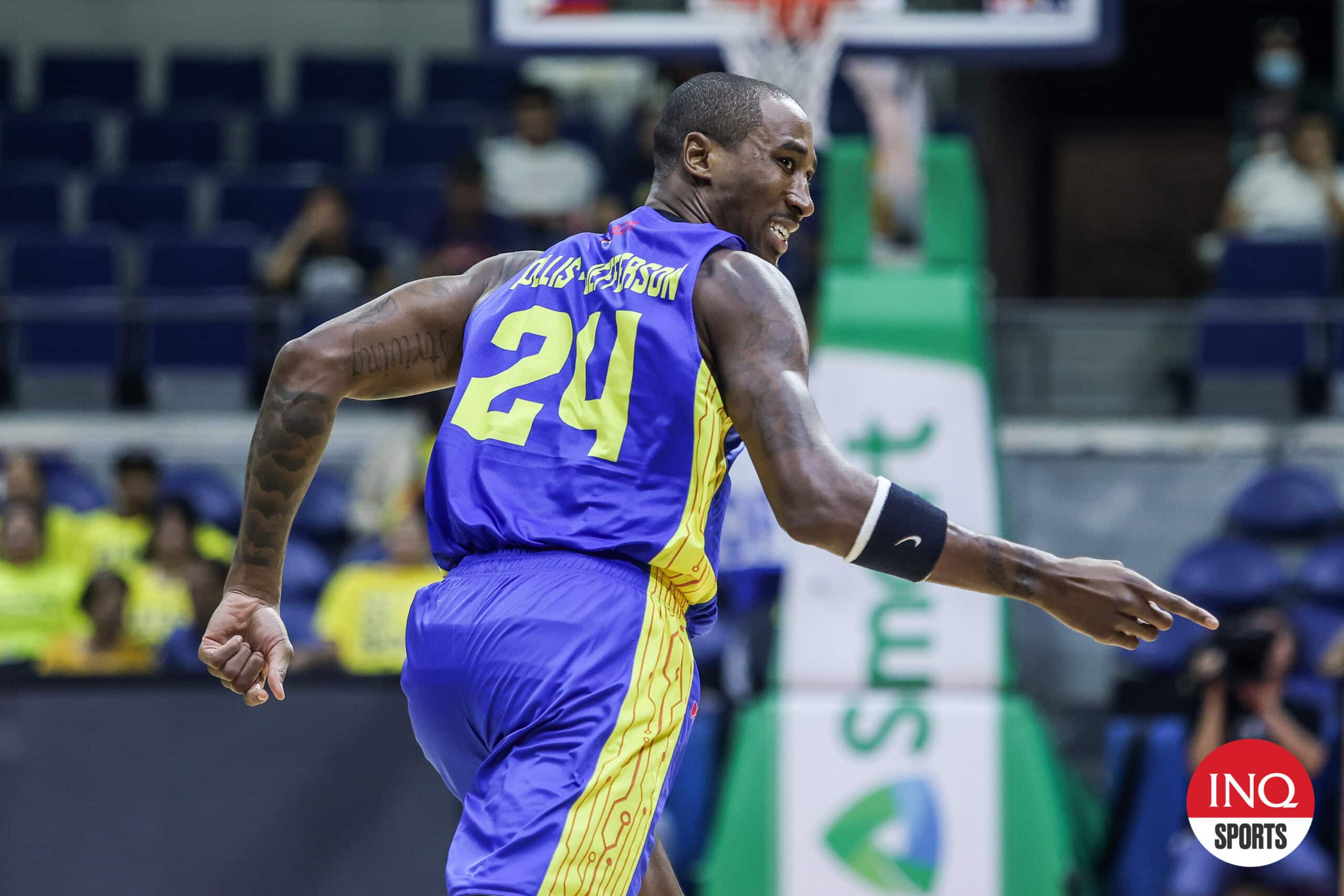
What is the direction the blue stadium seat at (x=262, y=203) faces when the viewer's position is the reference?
facing the viewer

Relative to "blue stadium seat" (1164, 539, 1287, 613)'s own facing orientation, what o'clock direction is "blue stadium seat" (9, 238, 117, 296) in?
"blue stadium seat" (9, 238, 117, 296) is roughly at 3 o'clock from "blue stadium seat" (1164, 539, 1287, 613).

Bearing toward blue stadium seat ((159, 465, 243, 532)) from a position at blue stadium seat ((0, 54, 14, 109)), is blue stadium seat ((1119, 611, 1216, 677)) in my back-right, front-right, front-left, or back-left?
front-left

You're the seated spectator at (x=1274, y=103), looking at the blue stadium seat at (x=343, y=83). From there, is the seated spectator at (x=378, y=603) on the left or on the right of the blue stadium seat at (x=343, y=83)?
left

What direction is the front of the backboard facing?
toward the camera

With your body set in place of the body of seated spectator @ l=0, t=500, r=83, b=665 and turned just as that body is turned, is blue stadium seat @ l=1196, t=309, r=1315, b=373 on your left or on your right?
on your left

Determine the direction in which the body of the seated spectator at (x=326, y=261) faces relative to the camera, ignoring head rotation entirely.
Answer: toward the camera

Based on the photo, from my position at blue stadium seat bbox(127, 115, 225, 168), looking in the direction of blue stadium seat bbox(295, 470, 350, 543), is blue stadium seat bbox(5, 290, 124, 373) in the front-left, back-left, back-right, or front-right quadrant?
front-right

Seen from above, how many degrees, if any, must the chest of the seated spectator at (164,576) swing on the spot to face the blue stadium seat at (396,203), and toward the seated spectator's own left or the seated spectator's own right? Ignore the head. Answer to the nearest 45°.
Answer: approximately 135° to the seated spectator's own left

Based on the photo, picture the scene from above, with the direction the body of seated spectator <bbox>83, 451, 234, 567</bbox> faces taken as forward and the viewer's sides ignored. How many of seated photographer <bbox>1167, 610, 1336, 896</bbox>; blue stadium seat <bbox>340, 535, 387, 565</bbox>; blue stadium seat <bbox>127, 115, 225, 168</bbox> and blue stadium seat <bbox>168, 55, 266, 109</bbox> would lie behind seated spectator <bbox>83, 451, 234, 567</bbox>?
2

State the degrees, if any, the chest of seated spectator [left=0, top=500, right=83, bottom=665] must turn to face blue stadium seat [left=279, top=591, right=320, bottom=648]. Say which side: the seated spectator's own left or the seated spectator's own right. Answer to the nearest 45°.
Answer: approximately 45° to the seated spectator's own left

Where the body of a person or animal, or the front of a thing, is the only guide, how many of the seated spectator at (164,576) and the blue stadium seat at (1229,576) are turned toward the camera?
2

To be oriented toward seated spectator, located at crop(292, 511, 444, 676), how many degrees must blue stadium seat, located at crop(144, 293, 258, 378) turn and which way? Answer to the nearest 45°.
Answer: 0° — it already faces them

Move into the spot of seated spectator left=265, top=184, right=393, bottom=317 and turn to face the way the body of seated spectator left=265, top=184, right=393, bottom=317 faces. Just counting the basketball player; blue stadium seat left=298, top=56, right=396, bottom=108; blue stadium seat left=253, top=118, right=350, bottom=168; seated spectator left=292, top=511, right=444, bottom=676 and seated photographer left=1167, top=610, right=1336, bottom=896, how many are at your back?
2

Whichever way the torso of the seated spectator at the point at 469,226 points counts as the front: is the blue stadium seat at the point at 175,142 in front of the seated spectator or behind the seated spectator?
behind
